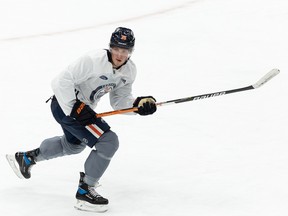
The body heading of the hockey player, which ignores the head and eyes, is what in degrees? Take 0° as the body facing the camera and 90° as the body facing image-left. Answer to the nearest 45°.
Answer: approximately 315°
